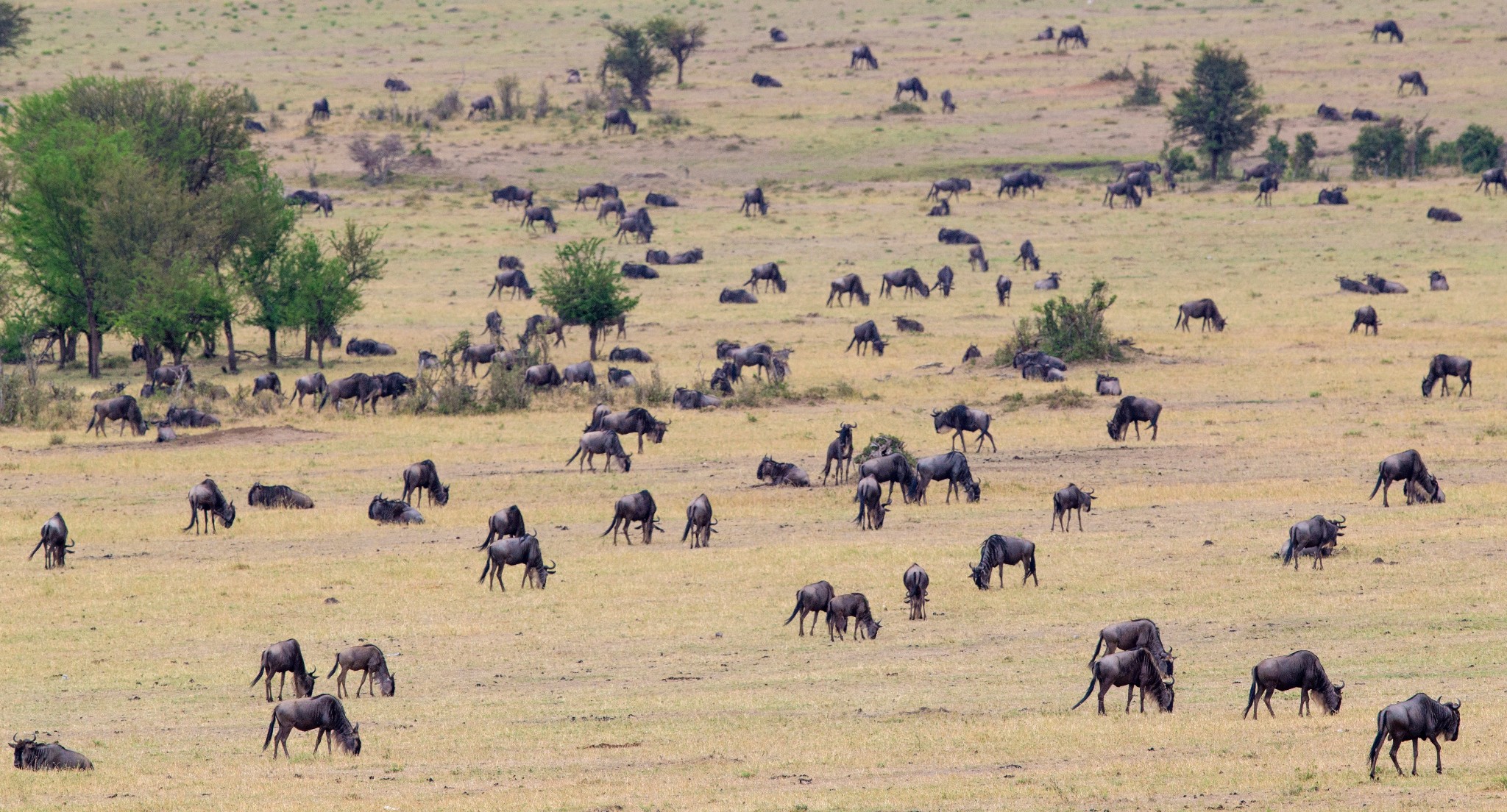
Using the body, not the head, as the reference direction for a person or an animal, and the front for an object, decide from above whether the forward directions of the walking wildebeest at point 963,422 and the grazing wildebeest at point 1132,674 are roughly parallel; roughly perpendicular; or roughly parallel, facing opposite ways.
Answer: roughly parallel, facing opposite ways

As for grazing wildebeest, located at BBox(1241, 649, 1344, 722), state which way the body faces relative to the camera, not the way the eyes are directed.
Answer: to the viewer's right

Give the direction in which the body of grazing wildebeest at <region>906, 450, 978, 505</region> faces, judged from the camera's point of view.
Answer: to the viewer's right

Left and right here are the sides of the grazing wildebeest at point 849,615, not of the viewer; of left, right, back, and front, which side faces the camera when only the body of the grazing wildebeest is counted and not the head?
right

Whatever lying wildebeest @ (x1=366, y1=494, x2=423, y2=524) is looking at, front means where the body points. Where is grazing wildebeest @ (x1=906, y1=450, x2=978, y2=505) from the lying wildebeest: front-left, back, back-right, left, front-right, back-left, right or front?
back

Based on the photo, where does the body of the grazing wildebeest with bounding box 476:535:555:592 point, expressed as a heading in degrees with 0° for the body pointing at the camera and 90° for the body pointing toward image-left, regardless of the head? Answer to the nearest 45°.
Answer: approximately 270°

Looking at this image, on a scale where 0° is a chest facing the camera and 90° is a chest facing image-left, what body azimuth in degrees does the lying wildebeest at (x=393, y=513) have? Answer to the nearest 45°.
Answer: approximately 90°

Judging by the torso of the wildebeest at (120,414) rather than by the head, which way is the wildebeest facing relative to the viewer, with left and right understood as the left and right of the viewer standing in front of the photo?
facing to the right of the viewer

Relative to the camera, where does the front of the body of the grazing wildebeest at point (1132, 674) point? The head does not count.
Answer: to the viewer's right

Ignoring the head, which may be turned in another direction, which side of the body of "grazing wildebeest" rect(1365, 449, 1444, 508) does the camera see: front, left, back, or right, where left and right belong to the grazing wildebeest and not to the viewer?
right

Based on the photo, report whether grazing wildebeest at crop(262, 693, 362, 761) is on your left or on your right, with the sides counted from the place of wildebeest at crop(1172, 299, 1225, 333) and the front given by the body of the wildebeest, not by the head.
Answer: on your right

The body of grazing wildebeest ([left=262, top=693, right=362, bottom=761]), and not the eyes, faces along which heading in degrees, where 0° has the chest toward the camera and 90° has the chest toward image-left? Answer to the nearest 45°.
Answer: approximately 270°

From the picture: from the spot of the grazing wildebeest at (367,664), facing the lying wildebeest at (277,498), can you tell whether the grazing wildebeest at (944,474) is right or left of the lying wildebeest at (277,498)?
right

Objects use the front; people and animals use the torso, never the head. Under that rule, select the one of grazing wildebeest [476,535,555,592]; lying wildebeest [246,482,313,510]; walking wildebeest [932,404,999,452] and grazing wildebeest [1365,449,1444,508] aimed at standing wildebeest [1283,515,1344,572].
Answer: grazing wildebeest [476,535,555,592]

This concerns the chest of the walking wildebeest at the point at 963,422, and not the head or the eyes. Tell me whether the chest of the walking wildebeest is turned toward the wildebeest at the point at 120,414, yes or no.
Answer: yes

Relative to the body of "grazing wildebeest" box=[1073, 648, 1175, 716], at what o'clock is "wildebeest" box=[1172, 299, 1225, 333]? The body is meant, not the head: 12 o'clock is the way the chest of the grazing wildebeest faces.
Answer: The wildebeest is roughly at 9 o'clock from the grazing wildebeest.

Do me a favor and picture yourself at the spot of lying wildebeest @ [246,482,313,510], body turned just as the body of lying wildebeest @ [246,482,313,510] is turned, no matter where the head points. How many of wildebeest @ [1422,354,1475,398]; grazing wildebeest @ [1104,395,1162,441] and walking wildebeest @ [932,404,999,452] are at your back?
3

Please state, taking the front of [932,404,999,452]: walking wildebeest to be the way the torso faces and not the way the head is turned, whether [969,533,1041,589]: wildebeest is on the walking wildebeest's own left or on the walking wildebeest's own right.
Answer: on the walking wildebeest's own left
